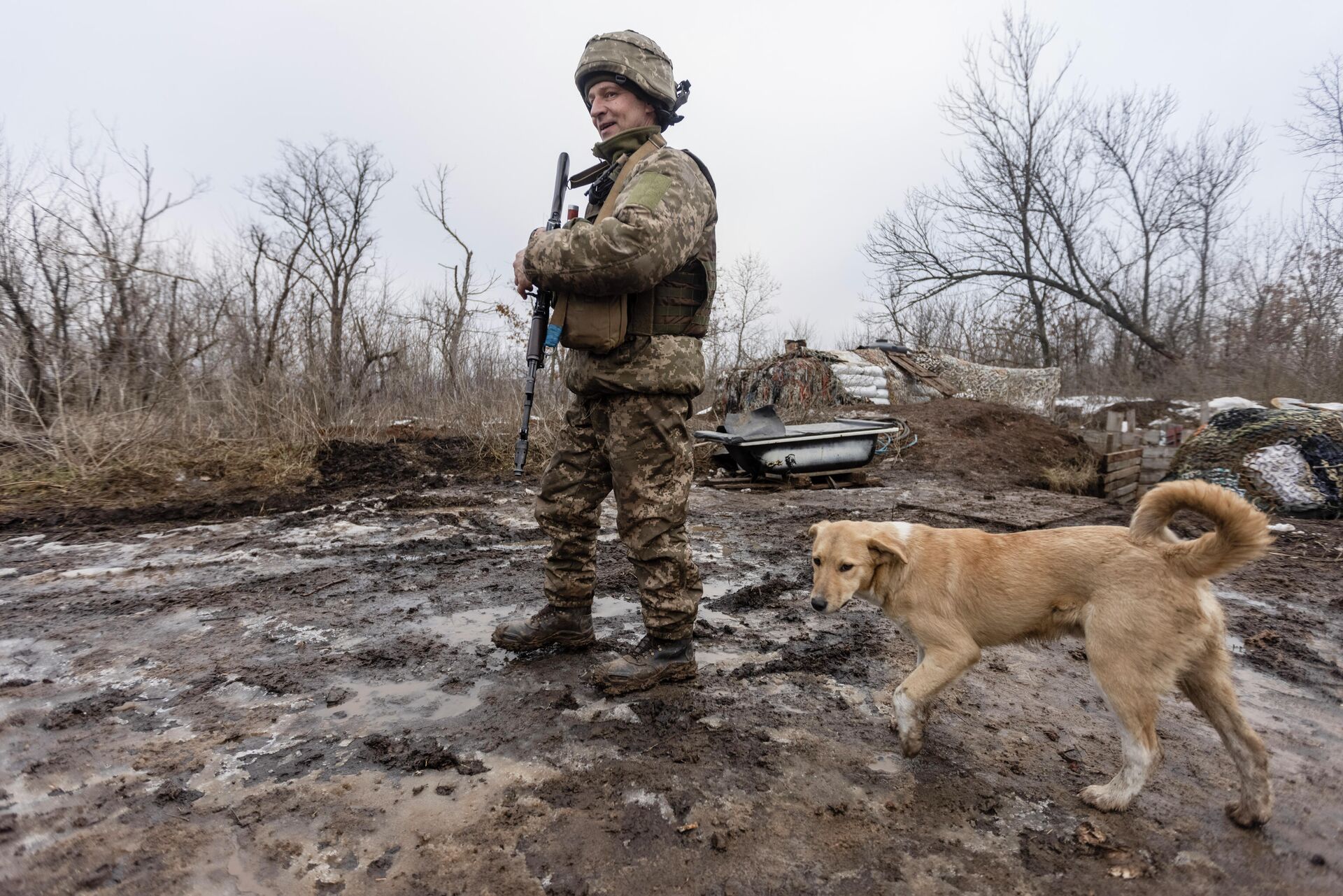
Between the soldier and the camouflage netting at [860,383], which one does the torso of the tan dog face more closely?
the soldier

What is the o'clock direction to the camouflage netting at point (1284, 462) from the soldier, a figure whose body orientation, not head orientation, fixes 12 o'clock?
The camouflage netting is roughly at 5 o'clock from the soldier.

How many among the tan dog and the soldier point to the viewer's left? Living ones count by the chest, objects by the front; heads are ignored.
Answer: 2

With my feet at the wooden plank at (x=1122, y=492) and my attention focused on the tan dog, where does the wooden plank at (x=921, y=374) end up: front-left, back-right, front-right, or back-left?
back-right

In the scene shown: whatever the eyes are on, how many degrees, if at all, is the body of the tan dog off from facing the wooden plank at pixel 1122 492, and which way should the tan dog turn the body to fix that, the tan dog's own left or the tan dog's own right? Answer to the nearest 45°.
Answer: approximately 90° to the tan dog's own right

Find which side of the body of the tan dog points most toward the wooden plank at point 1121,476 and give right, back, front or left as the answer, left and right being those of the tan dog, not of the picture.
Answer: right

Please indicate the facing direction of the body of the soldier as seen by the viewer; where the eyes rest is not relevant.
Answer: to the viewer's left

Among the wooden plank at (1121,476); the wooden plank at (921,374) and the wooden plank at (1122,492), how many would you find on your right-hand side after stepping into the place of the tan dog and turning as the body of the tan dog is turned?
3

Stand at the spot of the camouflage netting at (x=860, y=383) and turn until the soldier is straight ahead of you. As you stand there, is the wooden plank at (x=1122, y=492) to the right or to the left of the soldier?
left

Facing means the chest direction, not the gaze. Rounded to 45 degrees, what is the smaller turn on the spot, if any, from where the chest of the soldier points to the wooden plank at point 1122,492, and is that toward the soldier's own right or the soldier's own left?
approximately 135° to the soldier's own right

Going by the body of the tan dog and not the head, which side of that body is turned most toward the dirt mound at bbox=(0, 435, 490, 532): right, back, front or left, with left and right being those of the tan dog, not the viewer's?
front

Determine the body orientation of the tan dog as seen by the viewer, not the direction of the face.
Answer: to the viewer's left

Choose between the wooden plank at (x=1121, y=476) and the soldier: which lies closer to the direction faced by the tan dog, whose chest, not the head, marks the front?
the soldier
